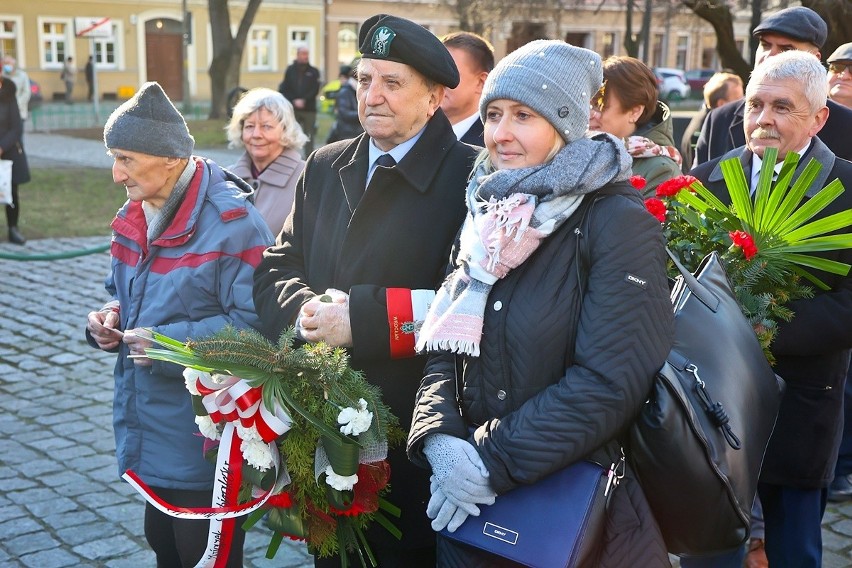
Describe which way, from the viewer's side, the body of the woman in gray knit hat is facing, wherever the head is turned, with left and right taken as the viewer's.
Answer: facing the viewer and to the left of the viewer

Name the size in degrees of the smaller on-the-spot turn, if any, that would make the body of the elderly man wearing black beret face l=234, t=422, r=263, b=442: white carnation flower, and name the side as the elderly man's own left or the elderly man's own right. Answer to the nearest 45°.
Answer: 0° — they already face it

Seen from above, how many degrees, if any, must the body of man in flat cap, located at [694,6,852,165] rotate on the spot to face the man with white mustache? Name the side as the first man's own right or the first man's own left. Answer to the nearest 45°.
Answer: approximately 45° to the first man's own left

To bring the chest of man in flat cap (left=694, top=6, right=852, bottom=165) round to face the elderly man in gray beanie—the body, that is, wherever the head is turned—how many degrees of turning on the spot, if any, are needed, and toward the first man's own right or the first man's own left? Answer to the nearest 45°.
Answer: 0° — they already face them

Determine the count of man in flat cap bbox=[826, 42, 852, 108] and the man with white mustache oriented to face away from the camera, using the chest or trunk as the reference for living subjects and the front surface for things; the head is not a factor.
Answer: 0

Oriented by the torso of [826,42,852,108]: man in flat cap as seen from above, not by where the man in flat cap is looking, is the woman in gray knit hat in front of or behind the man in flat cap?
in front

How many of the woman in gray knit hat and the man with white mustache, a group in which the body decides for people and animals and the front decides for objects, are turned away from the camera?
0

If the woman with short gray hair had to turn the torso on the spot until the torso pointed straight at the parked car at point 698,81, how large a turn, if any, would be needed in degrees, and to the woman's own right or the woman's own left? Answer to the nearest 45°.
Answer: approximately 180°

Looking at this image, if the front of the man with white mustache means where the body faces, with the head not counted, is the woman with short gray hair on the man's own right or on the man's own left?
on the man's own right

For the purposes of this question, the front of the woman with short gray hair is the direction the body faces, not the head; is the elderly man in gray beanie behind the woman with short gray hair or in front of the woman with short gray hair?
in front

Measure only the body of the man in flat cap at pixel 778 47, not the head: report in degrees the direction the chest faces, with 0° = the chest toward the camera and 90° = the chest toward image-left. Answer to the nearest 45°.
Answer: approximately 45°

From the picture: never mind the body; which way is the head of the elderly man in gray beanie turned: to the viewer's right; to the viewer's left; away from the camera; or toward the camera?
to the viewer's left

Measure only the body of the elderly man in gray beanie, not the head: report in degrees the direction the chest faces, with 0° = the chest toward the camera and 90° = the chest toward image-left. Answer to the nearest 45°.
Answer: approximately 45°

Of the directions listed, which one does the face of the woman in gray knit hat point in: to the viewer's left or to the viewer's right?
to the viewer's left

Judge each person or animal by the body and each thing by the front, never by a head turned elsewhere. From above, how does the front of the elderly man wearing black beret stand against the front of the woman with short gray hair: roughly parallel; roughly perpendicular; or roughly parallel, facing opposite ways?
roughly parallel

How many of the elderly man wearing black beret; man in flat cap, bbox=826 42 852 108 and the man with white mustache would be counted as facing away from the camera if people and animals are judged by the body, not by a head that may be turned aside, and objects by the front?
0
